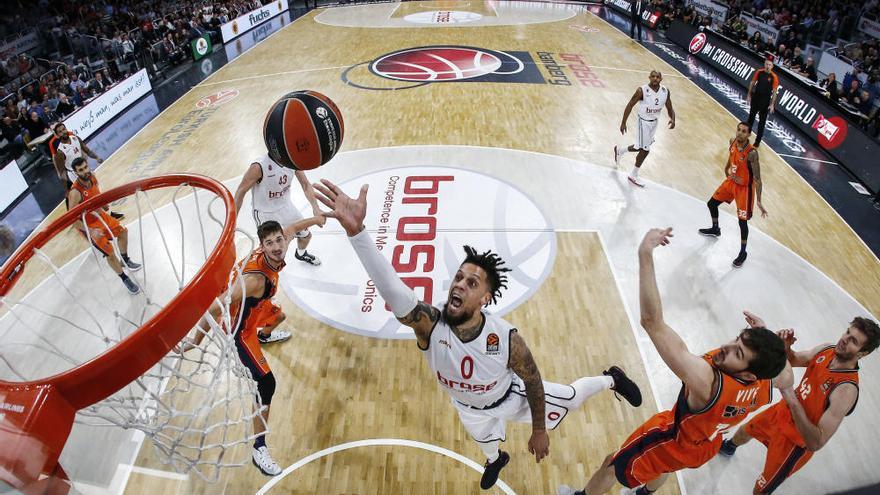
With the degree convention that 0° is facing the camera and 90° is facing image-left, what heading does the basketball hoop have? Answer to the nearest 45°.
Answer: approximately 225°

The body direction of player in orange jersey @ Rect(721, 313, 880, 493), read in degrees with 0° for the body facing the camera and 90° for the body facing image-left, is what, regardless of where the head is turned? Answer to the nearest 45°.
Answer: approximately 45°

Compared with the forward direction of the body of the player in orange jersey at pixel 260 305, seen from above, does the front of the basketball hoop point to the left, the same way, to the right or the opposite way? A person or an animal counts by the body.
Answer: to the left

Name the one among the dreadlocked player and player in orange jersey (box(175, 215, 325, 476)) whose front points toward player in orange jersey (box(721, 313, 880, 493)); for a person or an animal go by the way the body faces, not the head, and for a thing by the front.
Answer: player in orange jersey (box(175, 215, 325, 476))

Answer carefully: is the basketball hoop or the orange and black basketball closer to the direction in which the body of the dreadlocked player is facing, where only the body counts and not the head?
the basketball hoop

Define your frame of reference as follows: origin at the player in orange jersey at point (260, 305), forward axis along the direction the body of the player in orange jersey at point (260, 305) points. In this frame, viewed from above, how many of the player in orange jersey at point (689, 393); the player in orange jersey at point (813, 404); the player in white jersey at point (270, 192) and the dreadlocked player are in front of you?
3

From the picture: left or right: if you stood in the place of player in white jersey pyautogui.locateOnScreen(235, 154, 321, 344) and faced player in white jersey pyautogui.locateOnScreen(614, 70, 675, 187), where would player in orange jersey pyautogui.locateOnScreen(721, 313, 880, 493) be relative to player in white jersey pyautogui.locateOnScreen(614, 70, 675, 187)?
right

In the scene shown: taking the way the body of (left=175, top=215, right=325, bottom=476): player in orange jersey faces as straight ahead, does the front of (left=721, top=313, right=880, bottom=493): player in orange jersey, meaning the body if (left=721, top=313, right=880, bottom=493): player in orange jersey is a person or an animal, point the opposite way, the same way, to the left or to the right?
the opposite way

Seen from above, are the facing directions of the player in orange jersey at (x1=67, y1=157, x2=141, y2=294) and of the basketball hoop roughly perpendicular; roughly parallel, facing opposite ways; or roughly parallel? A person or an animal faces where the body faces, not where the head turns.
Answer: roughly perpendicular

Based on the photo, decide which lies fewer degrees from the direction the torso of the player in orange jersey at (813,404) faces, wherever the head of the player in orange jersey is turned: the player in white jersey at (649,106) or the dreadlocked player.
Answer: the dreadlocked player
